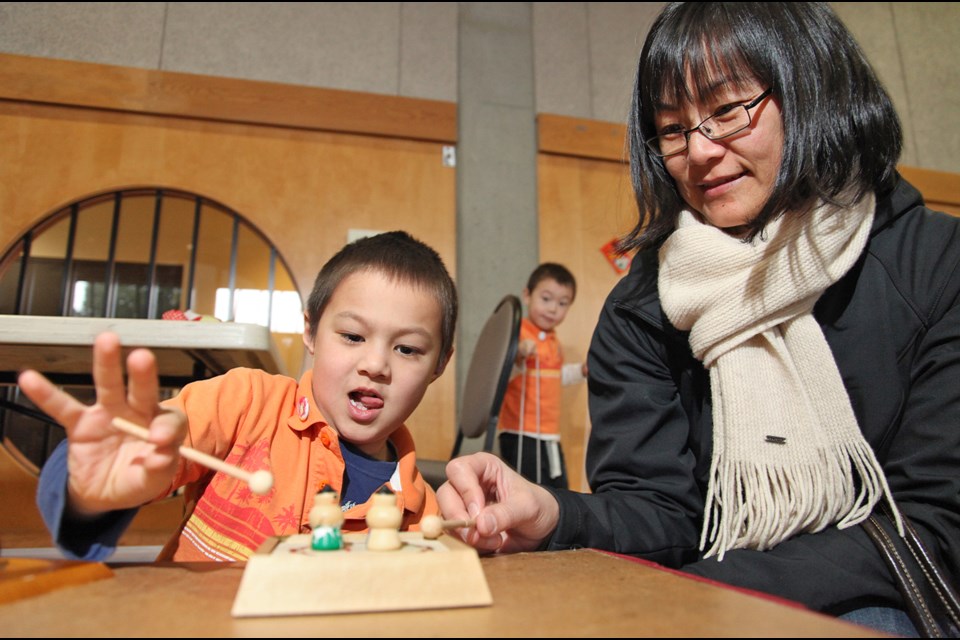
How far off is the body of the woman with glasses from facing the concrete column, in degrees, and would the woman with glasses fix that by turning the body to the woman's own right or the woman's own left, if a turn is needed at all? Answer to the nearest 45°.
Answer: approximately 90° to the woman's own right

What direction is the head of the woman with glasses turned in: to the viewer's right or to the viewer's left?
to the viewer's left

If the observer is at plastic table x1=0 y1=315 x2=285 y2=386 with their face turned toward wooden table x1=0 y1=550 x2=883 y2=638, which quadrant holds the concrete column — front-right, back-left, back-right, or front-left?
back-left

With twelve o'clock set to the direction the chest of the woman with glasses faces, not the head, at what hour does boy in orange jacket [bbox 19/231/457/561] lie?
The boy in orange jacket is roughly at 1 o'clock from the woman with glasses.

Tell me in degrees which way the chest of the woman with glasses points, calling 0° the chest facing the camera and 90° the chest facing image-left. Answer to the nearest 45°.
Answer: approximately 45°
